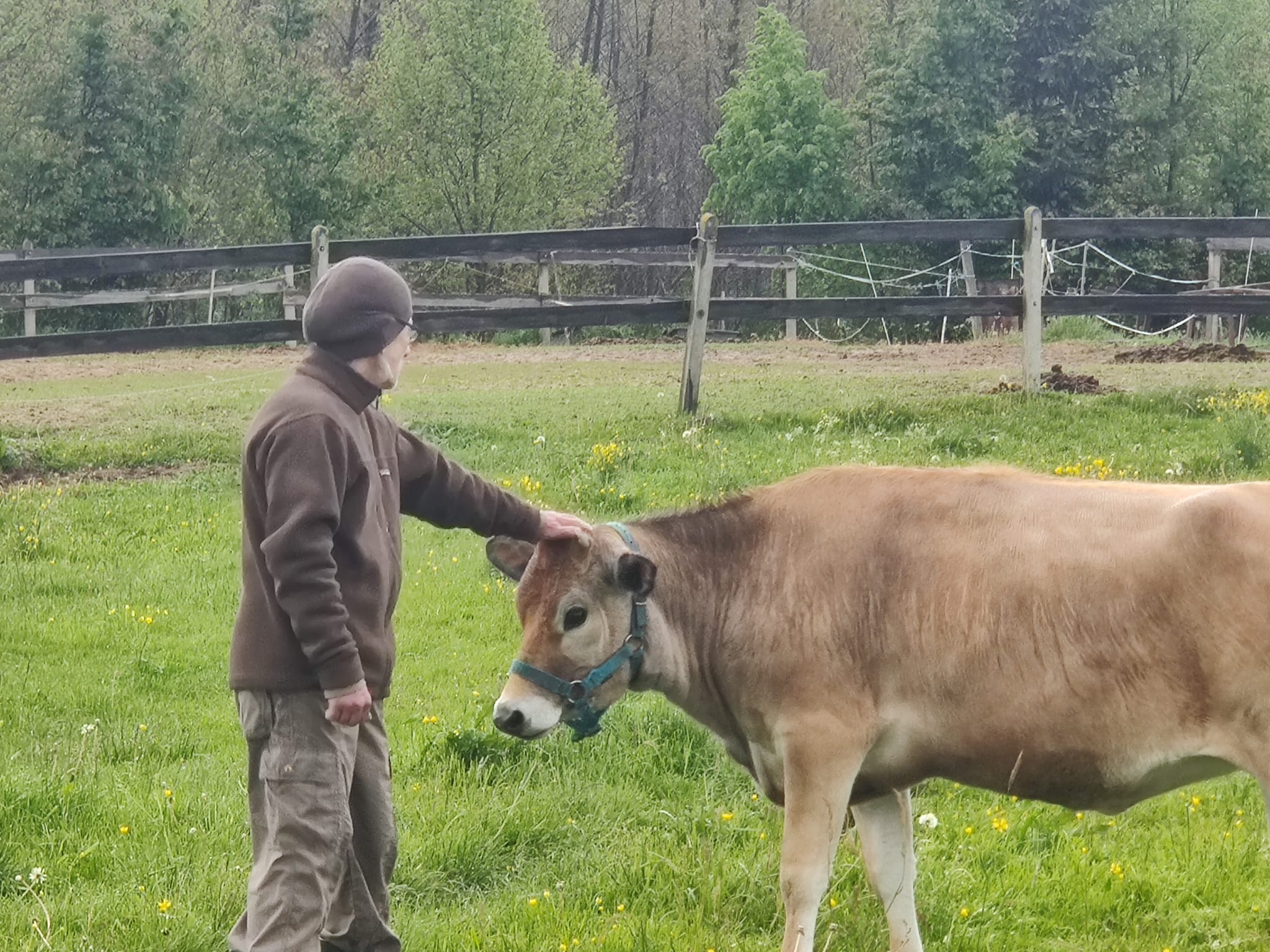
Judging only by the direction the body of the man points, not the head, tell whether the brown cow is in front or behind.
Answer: in front

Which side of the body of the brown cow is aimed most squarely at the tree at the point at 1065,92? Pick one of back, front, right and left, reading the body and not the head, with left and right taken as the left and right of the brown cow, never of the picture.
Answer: right

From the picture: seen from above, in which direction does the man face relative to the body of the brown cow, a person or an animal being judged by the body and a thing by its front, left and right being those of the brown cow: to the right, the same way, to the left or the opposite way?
the opposite way

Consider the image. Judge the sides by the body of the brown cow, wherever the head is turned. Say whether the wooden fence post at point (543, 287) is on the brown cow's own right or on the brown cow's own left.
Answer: on the brown cow's own right

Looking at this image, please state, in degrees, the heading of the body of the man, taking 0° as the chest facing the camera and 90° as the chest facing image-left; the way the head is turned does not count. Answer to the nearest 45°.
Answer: approximately 270°

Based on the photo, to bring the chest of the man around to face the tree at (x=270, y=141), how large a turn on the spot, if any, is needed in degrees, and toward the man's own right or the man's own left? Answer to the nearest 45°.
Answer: approximately 90° to the man's own left

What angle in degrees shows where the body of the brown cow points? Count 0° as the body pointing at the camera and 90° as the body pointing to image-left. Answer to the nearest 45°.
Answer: approximately 90°

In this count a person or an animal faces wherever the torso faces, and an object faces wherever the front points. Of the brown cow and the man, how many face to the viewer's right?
1

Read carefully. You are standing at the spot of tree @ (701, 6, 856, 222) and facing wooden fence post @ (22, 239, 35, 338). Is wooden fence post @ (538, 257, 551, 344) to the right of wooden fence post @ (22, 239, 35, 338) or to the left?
left

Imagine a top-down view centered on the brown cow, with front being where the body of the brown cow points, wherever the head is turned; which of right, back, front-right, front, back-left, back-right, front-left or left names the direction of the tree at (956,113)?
right

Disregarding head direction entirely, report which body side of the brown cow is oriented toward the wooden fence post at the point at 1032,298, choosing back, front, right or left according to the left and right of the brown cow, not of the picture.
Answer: right
